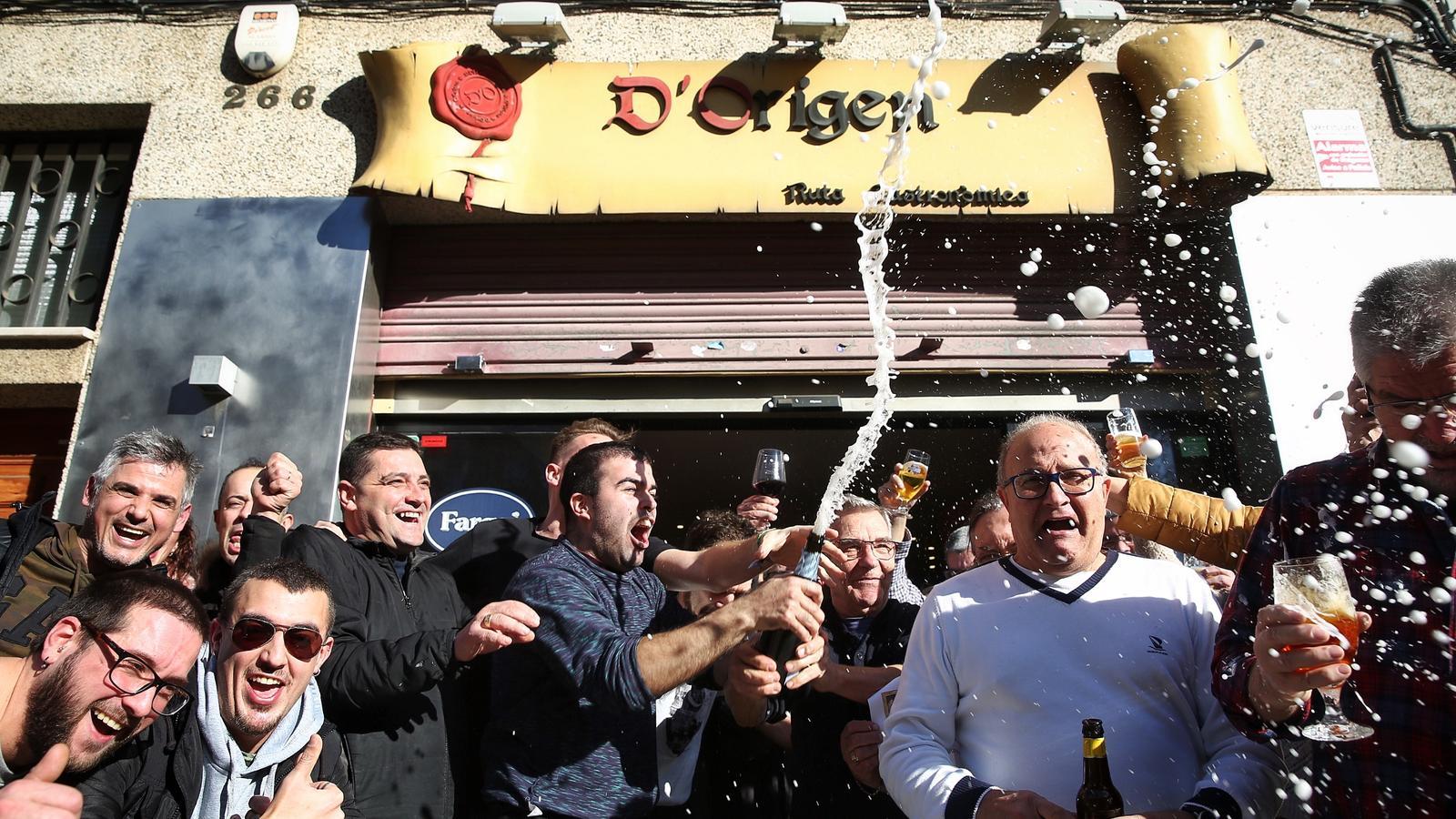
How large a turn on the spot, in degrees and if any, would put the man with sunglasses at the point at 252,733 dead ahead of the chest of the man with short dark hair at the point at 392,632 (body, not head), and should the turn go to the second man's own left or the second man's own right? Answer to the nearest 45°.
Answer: approximately 90° to the second man's own right

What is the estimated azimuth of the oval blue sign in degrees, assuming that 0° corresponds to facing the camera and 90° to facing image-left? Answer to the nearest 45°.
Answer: approximately 0°

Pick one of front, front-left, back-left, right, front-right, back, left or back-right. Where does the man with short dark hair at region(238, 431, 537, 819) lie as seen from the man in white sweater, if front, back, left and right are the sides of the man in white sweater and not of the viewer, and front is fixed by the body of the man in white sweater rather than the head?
right

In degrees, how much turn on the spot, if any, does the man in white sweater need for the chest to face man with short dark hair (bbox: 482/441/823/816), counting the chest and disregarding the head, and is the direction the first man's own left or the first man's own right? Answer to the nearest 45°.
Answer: approximately 90° to the first man's own right

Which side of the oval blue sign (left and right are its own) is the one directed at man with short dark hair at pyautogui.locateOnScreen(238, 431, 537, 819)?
front

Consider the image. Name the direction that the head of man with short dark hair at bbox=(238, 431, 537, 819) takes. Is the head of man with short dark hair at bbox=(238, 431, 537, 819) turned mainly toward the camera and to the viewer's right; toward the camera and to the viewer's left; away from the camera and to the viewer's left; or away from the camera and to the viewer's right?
toward the camera and to the viewer's right

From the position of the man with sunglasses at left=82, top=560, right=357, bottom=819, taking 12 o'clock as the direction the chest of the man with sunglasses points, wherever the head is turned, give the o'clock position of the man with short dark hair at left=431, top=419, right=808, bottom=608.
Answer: The man with short dark hair is roughly at 8 o'clock from the man with sunglasses.

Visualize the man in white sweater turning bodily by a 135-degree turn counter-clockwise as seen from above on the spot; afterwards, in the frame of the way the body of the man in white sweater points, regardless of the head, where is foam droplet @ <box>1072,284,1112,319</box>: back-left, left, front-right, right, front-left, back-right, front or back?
front-left

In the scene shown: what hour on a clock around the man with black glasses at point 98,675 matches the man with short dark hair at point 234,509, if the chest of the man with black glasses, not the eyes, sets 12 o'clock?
The man with short dark hair is roughly at 8 o'clock from the man with black glasses.
